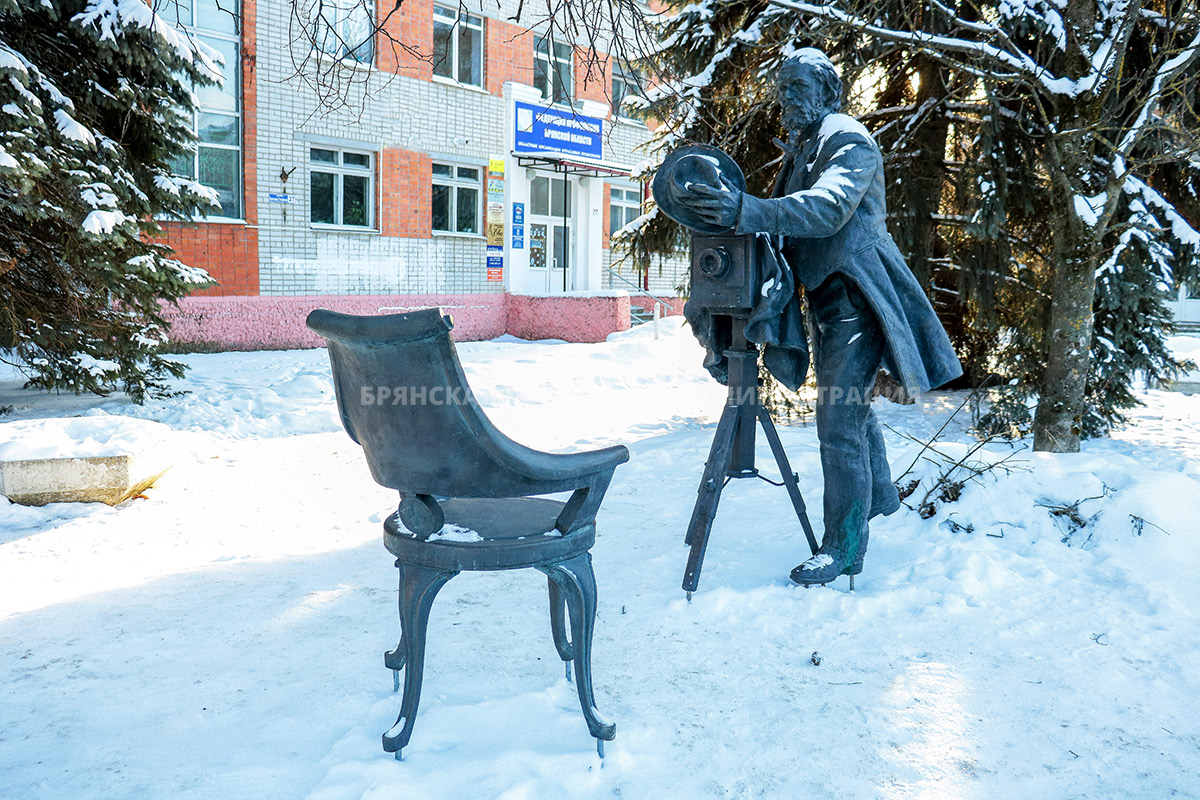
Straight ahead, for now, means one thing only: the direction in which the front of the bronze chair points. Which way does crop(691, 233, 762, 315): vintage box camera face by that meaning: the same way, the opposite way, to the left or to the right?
the opposite way

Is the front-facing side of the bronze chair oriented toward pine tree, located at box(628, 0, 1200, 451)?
yes

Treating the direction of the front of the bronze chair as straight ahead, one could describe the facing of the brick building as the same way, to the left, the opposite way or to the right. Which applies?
to the right

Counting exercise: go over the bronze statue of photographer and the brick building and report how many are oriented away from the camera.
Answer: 0

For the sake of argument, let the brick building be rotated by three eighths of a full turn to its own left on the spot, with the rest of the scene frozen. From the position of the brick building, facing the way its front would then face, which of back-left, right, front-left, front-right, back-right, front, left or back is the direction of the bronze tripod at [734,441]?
back

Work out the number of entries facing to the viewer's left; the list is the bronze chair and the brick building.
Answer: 0

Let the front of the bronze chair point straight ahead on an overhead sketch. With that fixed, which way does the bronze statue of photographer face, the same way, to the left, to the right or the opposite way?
the opposite way

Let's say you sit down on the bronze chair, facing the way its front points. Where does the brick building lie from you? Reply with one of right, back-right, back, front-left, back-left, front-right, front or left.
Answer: front-left

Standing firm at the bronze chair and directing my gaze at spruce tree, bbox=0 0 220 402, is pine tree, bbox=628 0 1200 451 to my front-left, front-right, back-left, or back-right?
front-right

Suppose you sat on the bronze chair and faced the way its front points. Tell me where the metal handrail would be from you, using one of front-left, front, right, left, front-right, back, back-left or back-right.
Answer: front-left

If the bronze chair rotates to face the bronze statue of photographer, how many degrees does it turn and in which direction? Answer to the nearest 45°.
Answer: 0° — it already faces it

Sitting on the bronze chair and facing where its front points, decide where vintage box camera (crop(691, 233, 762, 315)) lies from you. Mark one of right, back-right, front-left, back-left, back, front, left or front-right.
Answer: front

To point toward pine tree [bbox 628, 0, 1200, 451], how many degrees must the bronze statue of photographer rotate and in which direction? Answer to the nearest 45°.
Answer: approximately 135° to its right

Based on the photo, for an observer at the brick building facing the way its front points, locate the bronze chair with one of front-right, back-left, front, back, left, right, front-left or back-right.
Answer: front-right

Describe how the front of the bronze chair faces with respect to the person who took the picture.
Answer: facing away from the viewer and to the right of the viewer
